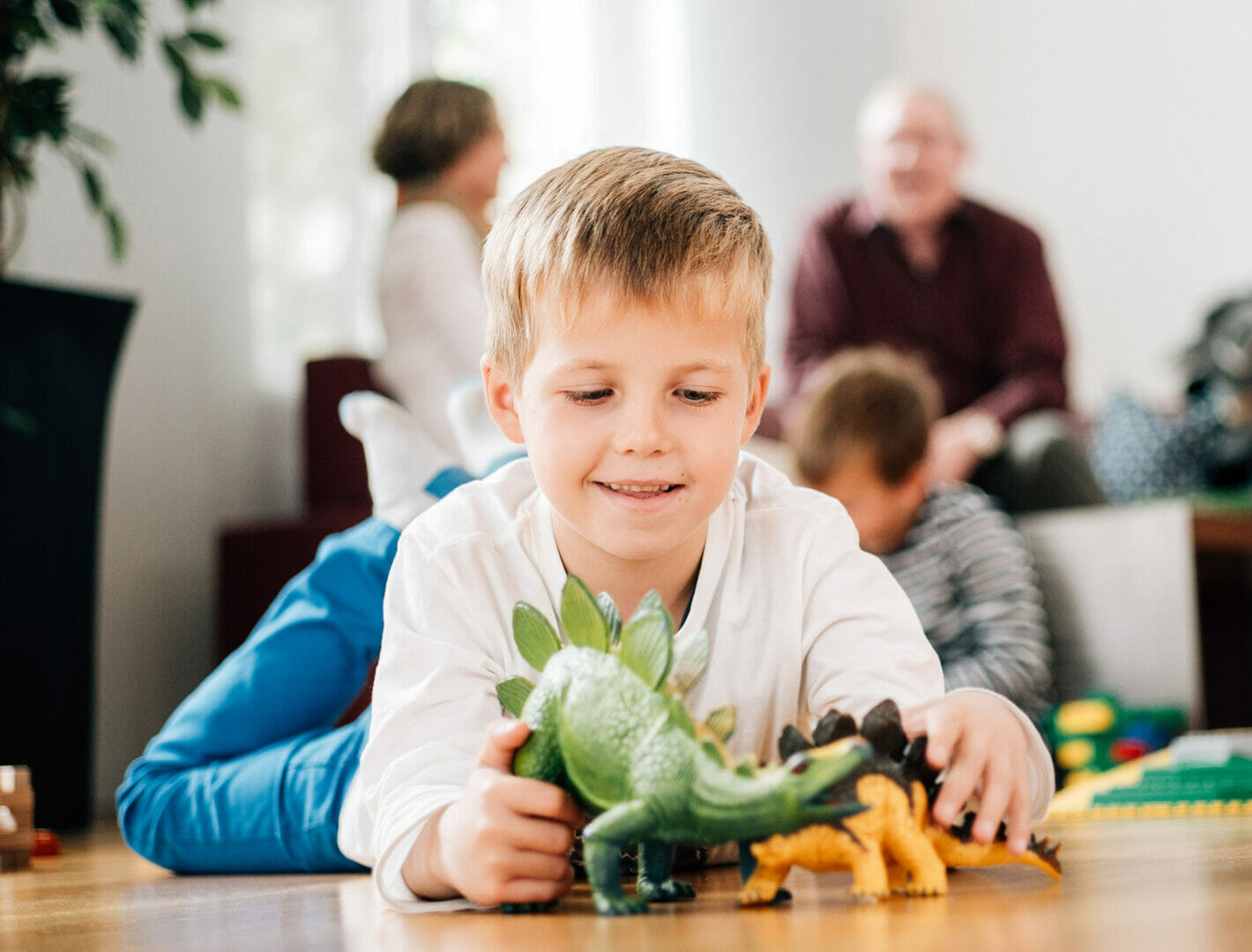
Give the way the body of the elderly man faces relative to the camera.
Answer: toward the camera

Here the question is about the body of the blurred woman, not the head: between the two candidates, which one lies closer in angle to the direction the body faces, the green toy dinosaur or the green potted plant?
the green toy dinosaur

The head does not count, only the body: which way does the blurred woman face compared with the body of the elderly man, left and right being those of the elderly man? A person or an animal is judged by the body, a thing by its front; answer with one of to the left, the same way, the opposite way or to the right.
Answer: to the left

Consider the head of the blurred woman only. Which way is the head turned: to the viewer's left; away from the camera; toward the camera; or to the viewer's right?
to the viewer's right

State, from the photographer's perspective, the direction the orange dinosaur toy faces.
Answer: facing to the left of the viewer

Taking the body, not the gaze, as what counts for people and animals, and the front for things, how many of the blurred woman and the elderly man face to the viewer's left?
0

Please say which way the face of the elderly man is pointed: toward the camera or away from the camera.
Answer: toward the camera

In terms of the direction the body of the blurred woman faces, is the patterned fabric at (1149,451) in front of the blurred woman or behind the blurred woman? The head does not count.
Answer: in front

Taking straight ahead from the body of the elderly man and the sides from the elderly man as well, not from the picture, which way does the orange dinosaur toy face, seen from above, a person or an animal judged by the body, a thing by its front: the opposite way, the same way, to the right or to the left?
to the right

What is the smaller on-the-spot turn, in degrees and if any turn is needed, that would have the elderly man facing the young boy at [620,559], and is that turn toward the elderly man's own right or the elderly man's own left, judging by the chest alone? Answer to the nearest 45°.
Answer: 0° — they already face them

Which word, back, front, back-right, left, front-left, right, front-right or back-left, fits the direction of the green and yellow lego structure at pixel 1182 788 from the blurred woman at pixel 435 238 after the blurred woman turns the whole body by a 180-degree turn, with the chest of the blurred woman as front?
back-left

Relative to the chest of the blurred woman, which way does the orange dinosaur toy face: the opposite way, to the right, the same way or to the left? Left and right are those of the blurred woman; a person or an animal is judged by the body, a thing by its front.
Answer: the opposite way

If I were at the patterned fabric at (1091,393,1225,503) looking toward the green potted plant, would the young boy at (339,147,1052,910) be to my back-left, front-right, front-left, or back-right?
front-left

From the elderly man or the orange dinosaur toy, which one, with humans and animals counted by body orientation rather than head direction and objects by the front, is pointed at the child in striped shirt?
the elderly man

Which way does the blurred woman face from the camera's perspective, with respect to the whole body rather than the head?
to the viewer's right

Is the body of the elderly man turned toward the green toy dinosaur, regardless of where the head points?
yes
